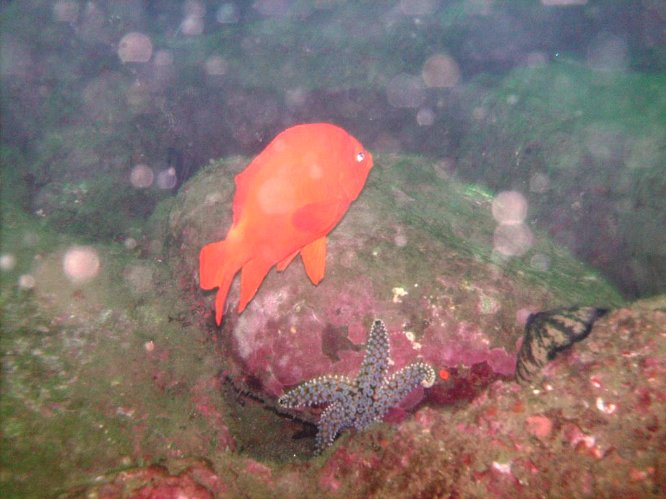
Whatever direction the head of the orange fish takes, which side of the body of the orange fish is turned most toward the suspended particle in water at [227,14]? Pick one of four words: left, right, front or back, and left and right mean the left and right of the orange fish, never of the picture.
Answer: left

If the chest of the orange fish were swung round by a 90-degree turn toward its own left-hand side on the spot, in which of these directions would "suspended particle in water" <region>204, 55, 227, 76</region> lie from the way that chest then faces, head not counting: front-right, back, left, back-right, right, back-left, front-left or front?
front

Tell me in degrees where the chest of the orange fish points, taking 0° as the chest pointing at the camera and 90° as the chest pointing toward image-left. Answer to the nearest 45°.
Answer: approximately 270°

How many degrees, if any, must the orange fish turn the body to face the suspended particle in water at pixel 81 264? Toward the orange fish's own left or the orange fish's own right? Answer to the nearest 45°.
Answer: approximately 135° to the orange fish's own left
